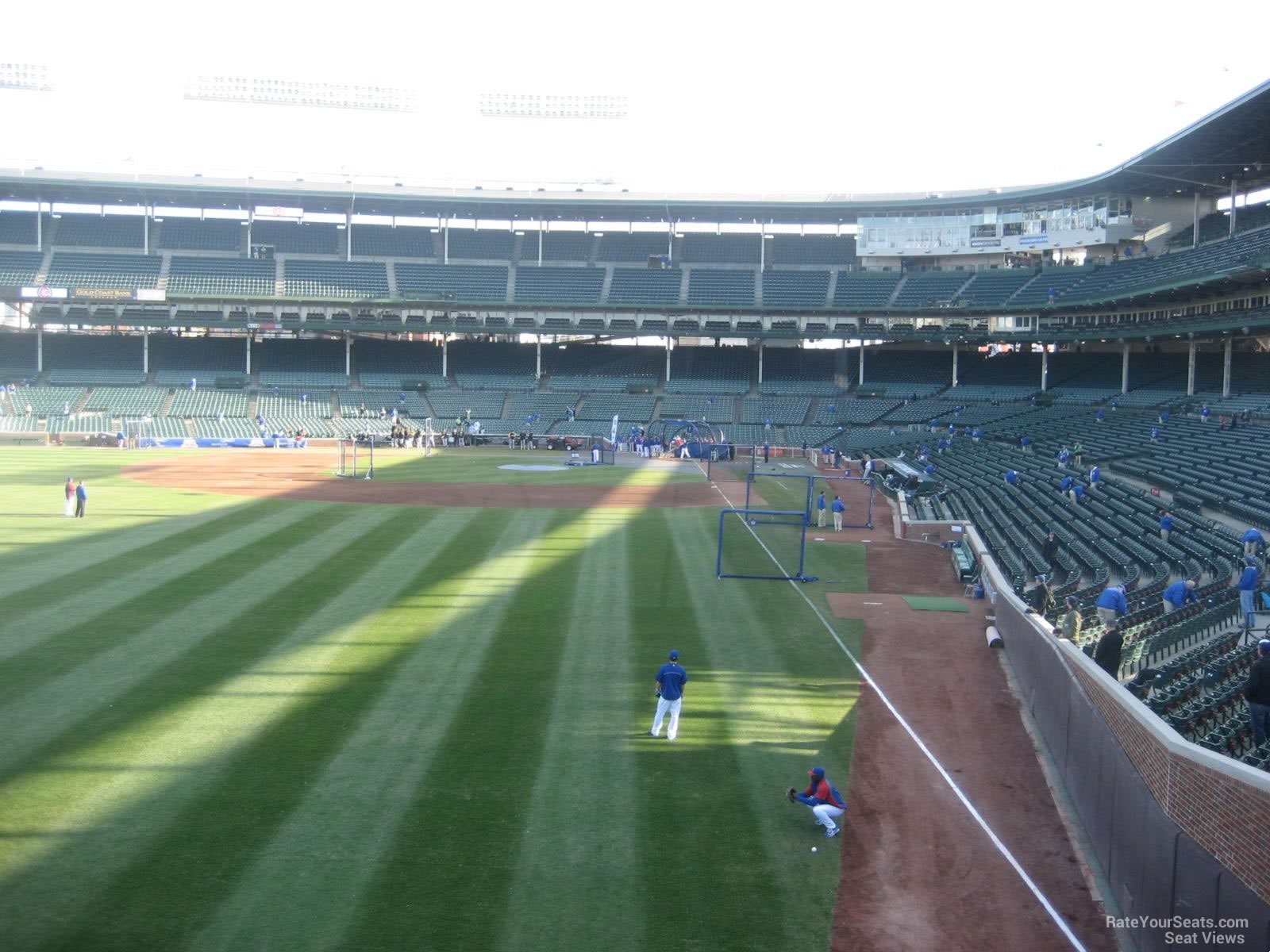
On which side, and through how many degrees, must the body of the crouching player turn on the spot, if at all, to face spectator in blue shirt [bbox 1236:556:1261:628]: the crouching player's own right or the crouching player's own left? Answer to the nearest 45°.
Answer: approximately 135° to the crouching player's own right

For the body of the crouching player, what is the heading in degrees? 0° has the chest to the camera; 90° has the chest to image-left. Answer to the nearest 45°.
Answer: approximately 90°

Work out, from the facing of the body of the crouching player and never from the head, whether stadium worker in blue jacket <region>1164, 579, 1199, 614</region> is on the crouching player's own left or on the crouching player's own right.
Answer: on the crouching player's own right

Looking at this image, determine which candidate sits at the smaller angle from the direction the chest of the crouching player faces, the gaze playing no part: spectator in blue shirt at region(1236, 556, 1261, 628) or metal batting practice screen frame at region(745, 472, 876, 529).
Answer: the metal batting practice screen frame

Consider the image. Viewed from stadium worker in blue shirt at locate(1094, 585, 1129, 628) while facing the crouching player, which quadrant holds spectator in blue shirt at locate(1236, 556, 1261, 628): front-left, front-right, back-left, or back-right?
back-left

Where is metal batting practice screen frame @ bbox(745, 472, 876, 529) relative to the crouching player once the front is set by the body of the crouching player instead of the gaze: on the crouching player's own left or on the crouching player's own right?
on the crouching player's own right

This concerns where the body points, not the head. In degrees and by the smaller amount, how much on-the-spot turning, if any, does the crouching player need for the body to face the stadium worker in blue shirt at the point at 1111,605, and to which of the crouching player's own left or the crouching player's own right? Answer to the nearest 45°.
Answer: approximately 135° to the crouching player's own right

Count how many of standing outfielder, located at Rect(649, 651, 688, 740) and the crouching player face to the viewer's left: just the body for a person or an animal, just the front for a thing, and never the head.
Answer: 1
